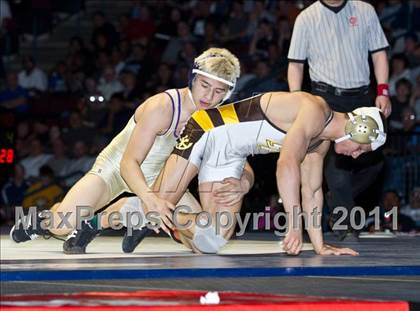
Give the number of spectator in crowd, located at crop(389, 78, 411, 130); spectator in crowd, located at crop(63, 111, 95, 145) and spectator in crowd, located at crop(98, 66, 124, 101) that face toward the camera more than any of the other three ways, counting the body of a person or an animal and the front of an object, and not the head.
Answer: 3

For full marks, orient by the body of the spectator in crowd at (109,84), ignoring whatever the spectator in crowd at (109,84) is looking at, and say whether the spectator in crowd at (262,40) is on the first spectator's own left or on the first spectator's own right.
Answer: on the first spectator's own left

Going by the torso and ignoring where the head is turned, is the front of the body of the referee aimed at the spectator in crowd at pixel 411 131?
no

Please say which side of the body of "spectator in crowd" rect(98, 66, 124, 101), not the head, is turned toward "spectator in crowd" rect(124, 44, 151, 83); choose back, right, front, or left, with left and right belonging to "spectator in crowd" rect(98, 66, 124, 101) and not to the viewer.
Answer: left

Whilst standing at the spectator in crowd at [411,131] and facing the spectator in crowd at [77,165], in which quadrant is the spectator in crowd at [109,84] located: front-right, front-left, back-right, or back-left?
front-right

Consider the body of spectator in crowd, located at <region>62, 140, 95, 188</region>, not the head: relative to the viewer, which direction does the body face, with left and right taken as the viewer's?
facing the viewer

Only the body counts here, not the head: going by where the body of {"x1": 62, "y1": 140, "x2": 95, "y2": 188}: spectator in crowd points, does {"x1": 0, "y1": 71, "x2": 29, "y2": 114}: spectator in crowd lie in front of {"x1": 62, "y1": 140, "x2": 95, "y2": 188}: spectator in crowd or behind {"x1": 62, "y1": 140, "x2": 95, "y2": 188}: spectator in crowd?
behind

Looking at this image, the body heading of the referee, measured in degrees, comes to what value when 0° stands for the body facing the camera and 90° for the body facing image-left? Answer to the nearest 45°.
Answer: approximately 0°

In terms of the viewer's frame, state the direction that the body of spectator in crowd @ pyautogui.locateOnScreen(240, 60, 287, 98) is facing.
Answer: toward the camera

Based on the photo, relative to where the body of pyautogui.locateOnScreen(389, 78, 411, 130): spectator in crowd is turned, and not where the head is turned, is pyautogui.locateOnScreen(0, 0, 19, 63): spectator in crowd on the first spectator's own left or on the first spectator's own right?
on the first spectator's own right

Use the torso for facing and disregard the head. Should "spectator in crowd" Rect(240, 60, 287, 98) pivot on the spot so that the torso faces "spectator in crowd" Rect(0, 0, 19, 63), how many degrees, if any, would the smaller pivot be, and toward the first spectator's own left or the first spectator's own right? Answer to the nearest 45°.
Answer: approximately 135° to the first spectator's own right

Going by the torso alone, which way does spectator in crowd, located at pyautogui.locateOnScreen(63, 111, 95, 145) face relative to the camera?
toward the camera

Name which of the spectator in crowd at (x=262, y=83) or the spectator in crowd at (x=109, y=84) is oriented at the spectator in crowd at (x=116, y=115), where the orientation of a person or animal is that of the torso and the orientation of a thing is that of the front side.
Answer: the spectator in crowd at (x=109, y=84)

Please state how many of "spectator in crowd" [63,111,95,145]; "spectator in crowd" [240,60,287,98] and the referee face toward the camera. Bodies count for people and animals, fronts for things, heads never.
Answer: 3

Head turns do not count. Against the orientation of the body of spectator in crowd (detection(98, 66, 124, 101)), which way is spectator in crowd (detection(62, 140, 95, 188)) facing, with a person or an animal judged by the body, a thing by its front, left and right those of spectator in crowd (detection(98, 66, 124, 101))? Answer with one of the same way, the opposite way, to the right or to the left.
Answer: the same way

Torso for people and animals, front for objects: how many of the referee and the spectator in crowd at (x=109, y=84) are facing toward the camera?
2

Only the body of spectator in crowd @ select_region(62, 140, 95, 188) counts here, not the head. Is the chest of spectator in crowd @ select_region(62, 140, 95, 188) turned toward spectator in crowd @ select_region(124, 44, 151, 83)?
no

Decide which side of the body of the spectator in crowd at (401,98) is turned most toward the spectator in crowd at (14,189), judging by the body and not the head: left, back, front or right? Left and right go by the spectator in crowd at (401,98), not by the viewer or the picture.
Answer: right
